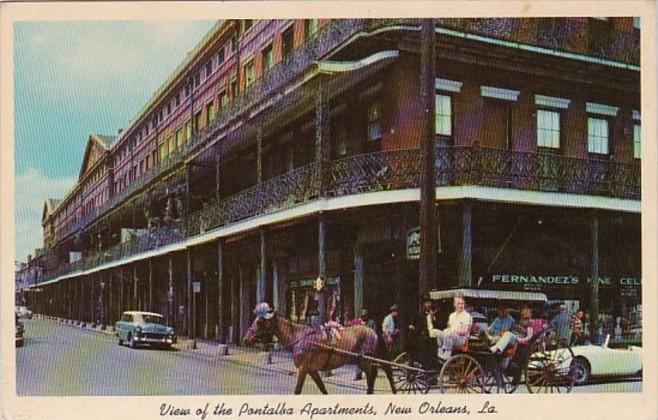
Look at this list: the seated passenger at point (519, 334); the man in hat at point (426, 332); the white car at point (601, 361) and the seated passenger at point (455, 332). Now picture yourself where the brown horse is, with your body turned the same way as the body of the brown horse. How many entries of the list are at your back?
4

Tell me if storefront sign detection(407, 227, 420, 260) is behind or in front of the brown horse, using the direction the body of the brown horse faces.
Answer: behind

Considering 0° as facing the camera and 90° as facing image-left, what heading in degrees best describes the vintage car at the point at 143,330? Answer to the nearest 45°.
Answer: approximately 315°

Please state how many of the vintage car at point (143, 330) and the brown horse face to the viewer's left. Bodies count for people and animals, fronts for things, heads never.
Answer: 1

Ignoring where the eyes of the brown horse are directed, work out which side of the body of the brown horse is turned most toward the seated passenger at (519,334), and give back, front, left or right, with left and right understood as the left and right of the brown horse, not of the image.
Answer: back

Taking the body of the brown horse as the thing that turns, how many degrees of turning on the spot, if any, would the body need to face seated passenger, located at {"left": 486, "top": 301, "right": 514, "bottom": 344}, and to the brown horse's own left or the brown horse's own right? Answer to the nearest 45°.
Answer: approximately 180°

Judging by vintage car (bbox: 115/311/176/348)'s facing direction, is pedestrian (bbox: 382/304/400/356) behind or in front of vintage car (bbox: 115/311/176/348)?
in front

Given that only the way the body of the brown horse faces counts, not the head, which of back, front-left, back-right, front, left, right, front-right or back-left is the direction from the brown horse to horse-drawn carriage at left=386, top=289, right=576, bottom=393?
back

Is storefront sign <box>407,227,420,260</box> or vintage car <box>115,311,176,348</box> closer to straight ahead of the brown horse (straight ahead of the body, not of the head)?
the vintage car

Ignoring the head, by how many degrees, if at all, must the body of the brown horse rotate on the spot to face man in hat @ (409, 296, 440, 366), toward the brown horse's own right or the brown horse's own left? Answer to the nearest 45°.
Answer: approximately 180°

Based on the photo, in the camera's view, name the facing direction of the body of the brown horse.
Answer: to the viewer's left

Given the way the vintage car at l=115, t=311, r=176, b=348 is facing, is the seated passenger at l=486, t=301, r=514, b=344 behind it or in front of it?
in front
